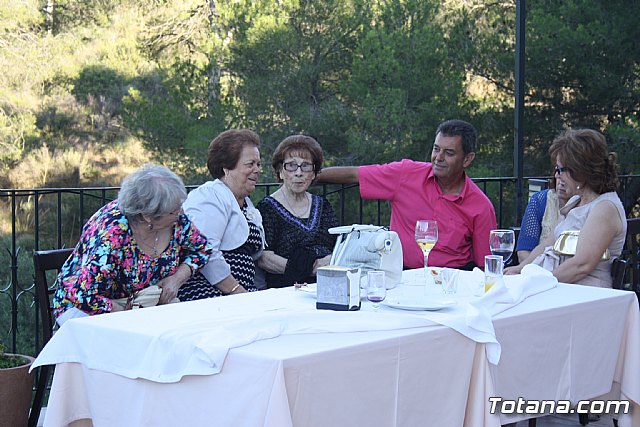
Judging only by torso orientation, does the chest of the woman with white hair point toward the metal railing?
no

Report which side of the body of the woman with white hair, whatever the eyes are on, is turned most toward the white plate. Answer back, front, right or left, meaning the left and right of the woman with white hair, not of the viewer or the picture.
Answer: front

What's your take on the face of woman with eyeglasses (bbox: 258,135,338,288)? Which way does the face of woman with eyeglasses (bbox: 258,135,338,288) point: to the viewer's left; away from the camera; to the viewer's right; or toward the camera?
toward the camera

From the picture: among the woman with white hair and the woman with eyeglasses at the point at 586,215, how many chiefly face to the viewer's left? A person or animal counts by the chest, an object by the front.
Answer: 1

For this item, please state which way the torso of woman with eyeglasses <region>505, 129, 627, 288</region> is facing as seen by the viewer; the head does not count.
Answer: to the viewer's left

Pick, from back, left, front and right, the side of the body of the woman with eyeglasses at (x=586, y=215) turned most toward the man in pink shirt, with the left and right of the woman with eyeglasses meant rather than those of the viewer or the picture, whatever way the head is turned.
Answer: front

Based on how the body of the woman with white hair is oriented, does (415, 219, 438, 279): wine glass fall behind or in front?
in front

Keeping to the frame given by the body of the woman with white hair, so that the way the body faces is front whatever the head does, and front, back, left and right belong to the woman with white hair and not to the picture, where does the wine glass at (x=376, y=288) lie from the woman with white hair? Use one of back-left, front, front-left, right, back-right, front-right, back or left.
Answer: front

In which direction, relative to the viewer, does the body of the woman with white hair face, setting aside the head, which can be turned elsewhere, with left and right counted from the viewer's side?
facing the viewer and to the right of the viewer

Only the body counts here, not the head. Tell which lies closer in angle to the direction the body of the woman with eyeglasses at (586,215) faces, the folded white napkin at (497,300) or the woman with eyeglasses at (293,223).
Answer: the woman with eyeglasses

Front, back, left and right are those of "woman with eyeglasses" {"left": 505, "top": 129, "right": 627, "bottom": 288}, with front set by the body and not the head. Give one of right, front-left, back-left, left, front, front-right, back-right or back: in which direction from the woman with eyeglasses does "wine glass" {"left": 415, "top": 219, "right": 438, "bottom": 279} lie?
front-left

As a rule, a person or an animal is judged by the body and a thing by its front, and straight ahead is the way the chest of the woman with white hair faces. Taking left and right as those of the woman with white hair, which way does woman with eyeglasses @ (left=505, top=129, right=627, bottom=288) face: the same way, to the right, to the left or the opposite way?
the opposite way

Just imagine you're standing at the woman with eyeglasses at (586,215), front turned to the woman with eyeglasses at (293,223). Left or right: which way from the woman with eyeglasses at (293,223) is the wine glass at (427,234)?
left

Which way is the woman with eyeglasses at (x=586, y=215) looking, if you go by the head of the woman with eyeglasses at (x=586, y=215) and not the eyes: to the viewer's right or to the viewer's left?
to the viewer's left

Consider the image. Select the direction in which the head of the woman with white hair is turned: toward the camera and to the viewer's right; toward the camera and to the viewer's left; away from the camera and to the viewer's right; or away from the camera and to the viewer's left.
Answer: toward the camera and to the viewer's right

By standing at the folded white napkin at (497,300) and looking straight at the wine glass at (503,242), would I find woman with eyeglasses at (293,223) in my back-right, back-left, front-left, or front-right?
front-left
